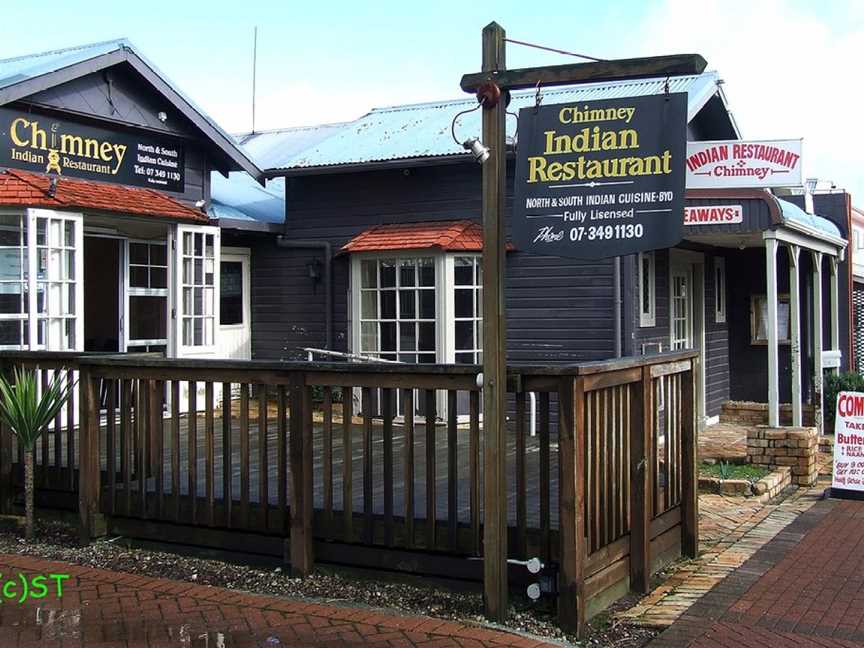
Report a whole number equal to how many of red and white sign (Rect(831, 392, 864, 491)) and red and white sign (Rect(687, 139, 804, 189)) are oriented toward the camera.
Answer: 2

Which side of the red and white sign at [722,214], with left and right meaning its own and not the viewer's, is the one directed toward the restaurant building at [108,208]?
right

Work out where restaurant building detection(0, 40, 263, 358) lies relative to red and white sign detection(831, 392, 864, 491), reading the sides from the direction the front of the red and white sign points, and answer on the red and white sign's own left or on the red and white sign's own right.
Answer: on the red and white sign's own right

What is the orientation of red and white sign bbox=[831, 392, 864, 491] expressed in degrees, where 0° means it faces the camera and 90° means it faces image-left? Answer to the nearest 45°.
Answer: approximately 0°

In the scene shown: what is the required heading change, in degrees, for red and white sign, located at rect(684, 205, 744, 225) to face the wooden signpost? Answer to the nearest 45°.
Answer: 0° — it already faces it

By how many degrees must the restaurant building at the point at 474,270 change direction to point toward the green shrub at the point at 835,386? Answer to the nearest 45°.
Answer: approximately 45° to its left

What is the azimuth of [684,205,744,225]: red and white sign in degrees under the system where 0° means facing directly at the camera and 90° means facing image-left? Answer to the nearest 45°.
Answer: approximately 0°
